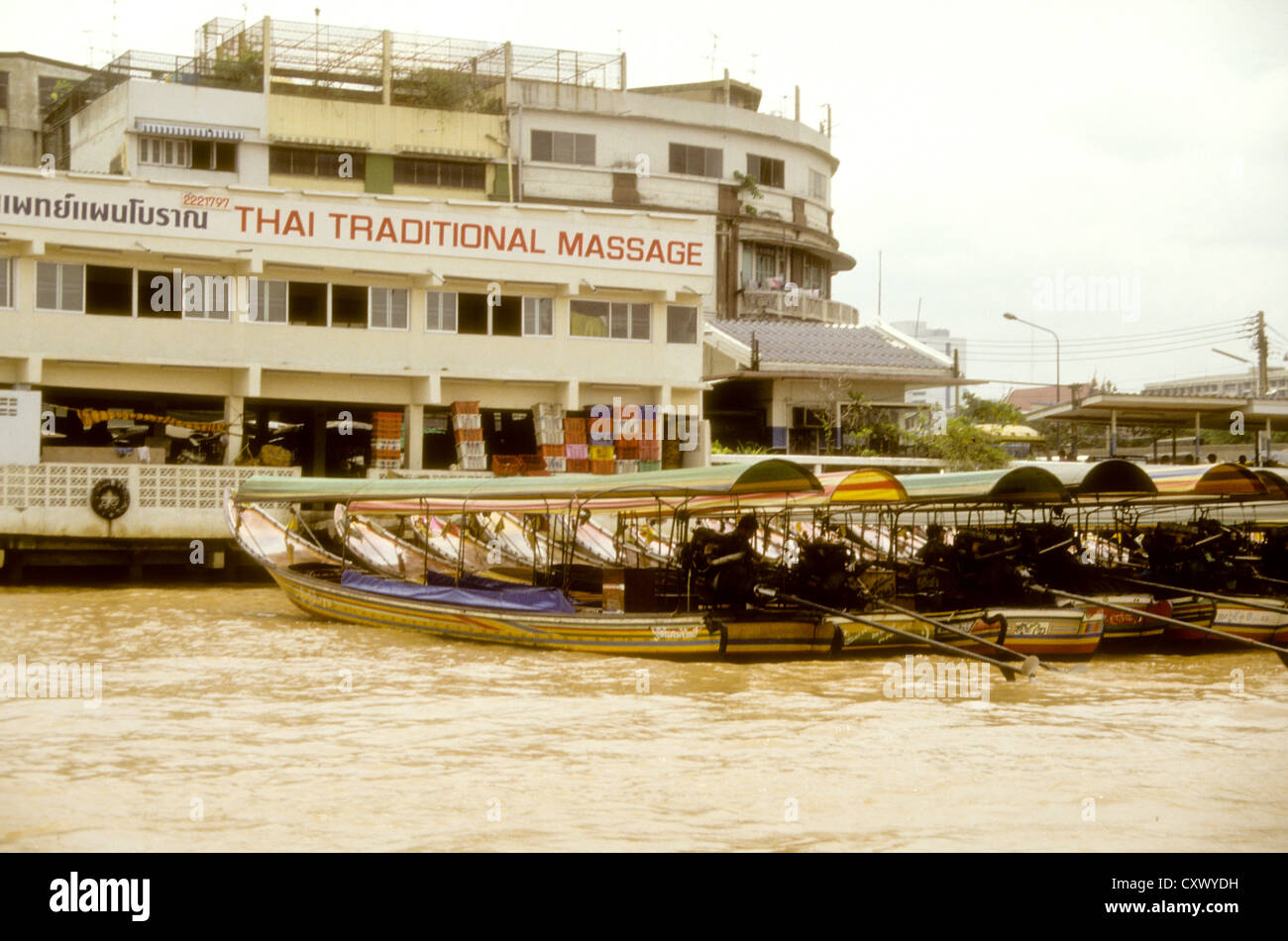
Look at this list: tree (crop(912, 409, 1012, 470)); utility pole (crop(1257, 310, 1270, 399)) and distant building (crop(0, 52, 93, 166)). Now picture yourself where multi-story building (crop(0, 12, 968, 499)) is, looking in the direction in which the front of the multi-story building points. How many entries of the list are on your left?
2

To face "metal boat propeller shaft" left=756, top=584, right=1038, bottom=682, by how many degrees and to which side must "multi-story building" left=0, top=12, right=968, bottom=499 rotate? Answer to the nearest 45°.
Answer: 0° — it already faces it

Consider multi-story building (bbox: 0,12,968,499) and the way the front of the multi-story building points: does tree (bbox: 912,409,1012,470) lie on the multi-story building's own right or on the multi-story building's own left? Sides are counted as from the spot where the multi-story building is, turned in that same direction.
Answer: on the multi-story building's own left

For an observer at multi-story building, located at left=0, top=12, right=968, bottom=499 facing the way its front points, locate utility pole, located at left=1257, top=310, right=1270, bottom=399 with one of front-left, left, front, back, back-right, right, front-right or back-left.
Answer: left

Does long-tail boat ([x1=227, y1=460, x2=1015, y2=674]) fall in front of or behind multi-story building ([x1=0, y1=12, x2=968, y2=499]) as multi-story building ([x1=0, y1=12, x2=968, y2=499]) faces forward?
in front

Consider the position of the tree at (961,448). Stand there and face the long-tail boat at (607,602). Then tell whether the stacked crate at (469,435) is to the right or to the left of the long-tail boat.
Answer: right

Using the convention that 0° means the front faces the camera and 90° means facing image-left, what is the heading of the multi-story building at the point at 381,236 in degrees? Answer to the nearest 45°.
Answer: approximately 0°

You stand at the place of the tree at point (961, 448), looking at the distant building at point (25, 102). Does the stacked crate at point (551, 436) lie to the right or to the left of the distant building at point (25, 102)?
left

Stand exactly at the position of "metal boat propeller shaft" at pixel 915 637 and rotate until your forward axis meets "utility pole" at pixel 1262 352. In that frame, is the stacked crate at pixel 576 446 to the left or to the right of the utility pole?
left

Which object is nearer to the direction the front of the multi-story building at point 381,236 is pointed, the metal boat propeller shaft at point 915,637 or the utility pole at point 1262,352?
the metal boat propeller shaft
